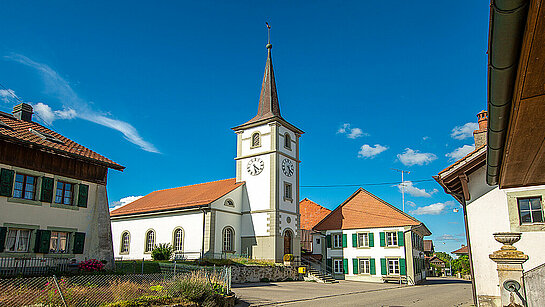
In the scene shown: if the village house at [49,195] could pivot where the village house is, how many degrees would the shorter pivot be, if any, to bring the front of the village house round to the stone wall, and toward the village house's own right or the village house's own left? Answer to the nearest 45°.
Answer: approximately 90° to the village house's own left

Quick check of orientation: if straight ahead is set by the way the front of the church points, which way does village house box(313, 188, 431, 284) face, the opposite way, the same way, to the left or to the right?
to the right

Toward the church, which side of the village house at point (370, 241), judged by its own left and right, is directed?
right

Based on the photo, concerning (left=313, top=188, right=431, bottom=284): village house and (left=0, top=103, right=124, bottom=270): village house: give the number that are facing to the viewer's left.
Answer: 0

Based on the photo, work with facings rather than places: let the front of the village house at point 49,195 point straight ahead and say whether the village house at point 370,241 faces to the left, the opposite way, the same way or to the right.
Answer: to the right

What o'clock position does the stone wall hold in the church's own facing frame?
The stone wall is roughly at 1 o'clock from the church.

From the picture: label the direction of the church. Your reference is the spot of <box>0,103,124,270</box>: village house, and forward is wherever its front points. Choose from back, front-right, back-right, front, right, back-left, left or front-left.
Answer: left

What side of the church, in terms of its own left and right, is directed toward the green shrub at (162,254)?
right

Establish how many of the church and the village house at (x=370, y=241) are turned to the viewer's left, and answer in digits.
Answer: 0
